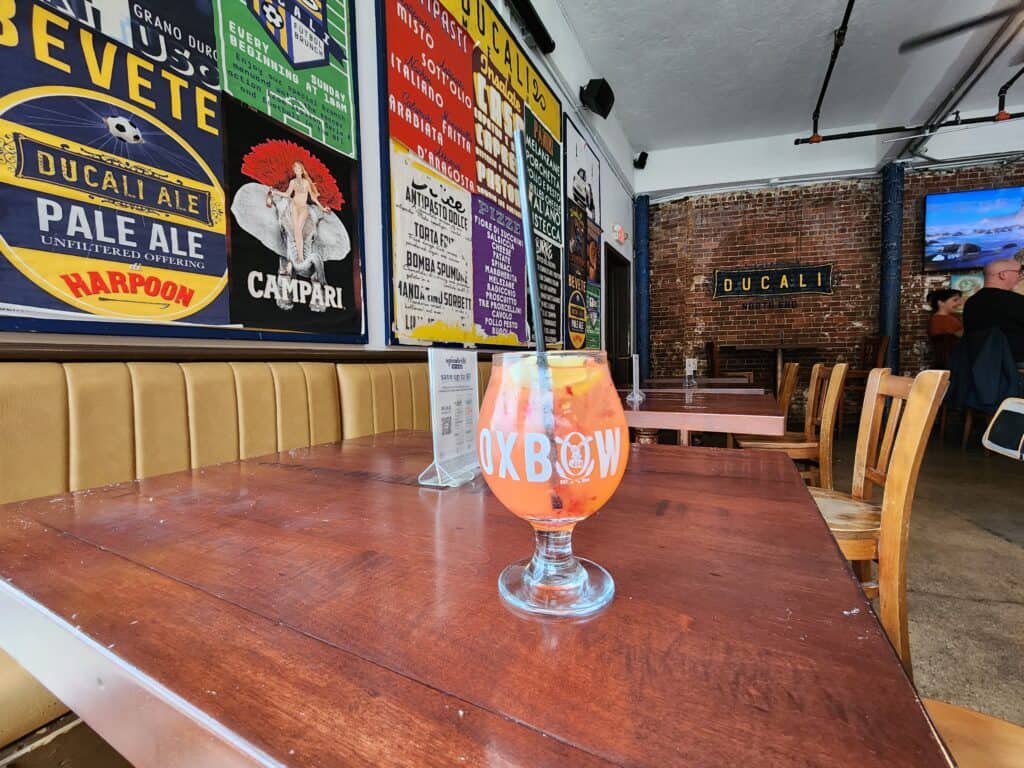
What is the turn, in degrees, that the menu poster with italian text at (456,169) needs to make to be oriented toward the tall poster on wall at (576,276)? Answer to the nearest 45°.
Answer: approximately 90° to its left

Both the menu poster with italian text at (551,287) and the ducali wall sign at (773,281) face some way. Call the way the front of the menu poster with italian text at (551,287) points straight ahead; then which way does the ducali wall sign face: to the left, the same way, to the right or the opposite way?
to the right

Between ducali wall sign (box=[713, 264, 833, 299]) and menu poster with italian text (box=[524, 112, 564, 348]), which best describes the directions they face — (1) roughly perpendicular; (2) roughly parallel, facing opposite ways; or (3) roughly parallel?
roughly perpendicular

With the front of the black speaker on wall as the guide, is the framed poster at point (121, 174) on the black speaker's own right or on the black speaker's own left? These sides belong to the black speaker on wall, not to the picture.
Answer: on the black speaker's own right

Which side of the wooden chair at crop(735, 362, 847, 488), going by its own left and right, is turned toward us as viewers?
left

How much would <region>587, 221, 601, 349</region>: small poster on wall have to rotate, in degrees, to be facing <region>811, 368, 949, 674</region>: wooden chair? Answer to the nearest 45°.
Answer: approximately 90° to its right

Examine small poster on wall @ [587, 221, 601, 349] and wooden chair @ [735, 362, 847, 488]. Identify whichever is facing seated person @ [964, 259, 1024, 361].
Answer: the small poster on wall

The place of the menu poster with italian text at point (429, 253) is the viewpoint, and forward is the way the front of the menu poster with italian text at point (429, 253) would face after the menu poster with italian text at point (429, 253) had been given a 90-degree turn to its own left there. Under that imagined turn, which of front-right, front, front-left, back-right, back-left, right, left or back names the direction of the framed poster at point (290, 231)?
back

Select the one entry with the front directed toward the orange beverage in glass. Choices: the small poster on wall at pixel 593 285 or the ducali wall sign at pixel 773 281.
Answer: the ducali wall sign

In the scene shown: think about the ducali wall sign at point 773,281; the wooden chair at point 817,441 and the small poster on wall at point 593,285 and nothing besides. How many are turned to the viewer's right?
1

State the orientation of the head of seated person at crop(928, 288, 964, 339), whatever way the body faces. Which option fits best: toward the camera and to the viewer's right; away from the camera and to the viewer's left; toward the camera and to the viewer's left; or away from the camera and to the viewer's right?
toward the camera and to the viewer's right
